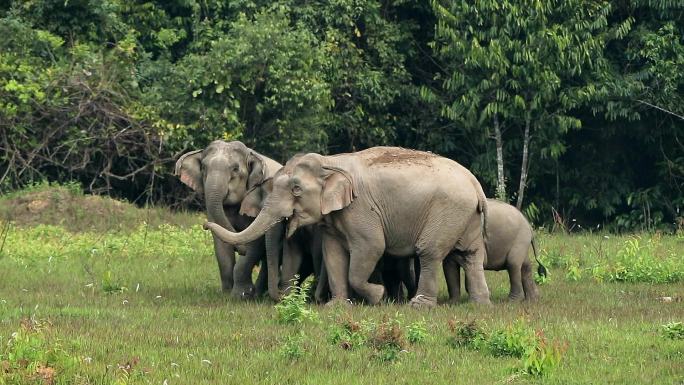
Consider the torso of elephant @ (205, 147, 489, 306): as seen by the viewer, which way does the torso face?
to the viewer's left

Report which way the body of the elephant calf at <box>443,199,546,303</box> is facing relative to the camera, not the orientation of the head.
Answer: to the viewer's left

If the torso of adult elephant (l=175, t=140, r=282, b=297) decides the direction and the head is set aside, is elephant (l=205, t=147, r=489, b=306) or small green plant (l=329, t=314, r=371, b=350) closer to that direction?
the small green plant

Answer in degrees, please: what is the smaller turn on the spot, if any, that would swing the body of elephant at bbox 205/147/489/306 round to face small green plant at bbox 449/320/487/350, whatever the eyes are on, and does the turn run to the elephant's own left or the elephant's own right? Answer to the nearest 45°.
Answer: approximately 90° to the elephant's own left

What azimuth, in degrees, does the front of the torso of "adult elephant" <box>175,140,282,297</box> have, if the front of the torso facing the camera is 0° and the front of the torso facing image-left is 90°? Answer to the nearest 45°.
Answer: approximately 45°

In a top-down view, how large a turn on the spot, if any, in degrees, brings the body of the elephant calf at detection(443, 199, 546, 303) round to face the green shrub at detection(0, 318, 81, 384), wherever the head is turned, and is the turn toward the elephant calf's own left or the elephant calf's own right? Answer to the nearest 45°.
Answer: approximately 45° to the elephant calf's own left

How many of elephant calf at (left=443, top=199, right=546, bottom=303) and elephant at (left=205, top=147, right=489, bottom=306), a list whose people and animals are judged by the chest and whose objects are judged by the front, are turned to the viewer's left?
2

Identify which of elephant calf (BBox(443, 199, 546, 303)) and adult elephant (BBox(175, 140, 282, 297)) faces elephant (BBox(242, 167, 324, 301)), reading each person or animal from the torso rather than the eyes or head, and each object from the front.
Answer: the elephant calf

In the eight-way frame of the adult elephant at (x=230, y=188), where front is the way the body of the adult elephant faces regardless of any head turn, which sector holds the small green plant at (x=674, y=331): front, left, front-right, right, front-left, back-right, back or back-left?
left

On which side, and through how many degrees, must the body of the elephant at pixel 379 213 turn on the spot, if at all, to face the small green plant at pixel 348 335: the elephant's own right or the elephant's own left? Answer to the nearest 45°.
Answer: approximately 90° to the elephant's own left

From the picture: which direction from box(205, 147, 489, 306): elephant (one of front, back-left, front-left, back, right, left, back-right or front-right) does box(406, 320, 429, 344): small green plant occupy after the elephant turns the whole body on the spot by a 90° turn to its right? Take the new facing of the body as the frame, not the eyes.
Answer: back

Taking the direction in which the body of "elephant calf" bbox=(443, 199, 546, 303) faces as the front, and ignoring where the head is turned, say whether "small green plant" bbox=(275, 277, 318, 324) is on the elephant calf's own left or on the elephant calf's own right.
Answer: on the elephant calf's own left

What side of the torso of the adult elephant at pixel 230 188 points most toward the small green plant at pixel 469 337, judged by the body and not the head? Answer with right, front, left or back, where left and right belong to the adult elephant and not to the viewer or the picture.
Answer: left
